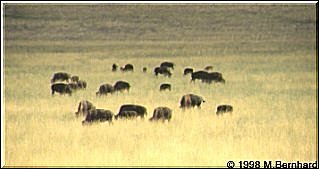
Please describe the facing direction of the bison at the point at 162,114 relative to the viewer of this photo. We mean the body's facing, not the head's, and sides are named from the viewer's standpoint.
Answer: facing to the left of the viewer

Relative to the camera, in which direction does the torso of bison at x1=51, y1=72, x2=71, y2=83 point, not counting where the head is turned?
to the viewer's left

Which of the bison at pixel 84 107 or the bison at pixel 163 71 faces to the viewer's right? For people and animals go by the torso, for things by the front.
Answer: the bison at pixel 163 71
